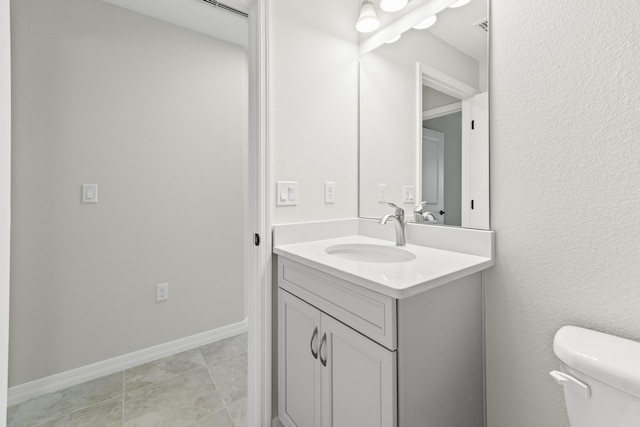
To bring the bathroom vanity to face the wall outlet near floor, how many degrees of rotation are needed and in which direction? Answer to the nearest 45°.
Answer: approximately 90° to its right

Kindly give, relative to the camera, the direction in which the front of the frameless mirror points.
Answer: facing the viewer and to the left of the viewer

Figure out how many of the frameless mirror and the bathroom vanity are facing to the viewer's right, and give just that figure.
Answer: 0

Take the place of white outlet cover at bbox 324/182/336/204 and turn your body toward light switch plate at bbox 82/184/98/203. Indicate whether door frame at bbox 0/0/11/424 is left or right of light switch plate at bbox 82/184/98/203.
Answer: left

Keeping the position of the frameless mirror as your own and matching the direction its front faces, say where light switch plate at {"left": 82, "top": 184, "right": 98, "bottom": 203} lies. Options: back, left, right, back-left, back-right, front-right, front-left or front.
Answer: front-right

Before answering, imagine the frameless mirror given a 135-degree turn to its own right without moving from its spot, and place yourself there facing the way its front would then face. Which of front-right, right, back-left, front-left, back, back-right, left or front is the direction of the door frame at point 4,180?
back-left

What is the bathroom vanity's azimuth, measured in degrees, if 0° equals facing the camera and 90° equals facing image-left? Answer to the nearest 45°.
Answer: approximately 45°

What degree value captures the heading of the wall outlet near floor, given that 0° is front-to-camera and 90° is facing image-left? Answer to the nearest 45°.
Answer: approximately 315°

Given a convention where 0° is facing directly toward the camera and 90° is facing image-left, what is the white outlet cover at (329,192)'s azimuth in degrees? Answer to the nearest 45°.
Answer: approximately 315°
